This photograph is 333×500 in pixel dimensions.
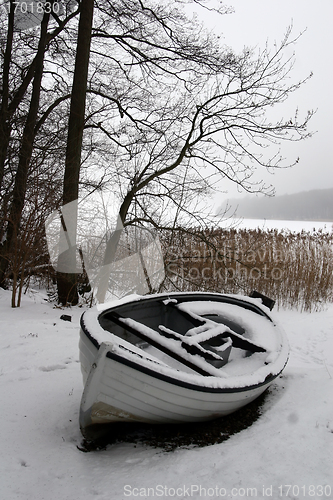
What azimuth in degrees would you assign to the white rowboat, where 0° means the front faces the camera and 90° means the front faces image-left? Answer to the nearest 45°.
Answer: approximately 45°
